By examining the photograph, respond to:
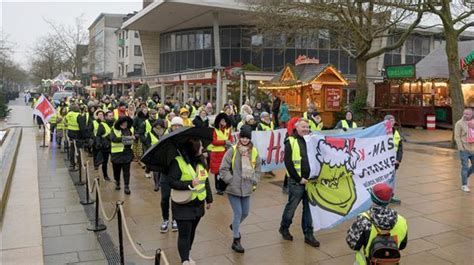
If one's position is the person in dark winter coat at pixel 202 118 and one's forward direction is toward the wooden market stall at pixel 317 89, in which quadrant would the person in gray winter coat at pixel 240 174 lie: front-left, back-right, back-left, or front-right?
back-right

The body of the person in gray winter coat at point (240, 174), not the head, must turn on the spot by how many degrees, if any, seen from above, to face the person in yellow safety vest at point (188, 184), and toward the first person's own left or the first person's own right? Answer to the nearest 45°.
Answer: approximately 45° to the first person's own right

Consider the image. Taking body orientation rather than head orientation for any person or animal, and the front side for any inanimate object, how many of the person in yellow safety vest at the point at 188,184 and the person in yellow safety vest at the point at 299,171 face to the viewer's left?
0

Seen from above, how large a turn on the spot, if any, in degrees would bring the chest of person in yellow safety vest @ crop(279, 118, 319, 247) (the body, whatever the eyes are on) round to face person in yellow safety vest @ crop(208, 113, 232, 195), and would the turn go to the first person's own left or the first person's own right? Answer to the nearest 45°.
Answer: approximately 180°

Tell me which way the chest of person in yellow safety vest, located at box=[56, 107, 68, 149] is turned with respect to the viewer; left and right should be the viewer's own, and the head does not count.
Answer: facing the viewer and to the right of the viewer

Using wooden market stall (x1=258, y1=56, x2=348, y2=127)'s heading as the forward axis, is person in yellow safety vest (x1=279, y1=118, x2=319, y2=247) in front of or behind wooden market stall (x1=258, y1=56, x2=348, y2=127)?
in front

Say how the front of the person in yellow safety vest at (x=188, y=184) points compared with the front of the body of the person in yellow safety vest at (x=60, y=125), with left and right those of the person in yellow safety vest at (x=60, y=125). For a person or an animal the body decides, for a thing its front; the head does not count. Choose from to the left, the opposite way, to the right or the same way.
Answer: the same way

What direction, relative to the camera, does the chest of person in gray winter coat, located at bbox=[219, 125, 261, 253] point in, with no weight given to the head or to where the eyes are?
toward the camera

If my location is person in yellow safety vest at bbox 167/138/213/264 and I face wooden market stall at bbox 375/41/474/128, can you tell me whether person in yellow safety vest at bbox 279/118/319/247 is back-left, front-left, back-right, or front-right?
front-right

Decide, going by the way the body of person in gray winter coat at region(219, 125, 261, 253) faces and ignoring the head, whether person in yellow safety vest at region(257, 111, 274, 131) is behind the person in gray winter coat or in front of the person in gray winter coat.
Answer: behind

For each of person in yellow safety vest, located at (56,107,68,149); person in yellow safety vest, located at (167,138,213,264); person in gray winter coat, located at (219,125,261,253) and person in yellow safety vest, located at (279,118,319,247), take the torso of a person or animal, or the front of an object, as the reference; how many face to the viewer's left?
0

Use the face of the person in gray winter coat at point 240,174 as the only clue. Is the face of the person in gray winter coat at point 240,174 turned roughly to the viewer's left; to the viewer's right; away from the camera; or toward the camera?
toward the camera
